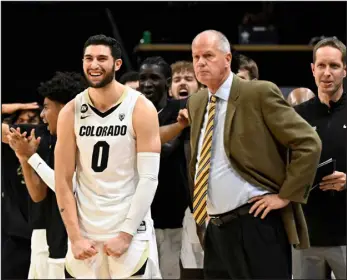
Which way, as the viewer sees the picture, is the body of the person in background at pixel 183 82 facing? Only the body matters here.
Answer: toward the camera

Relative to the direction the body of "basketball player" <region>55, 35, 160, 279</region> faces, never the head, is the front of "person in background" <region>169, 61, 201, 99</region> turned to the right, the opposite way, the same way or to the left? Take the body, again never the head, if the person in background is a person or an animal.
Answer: the same way

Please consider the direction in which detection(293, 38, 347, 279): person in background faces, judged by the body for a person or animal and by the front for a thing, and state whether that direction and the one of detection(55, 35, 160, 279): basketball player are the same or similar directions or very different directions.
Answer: same or similar directions

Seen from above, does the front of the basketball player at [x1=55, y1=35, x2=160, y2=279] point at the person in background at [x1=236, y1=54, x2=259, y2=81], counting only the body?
no

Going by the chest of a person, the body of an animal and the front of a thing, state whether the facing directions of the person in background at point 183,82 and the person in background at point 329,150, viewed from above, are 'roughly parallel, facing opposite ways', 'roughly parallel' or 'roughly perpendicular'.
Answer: roughly parallel

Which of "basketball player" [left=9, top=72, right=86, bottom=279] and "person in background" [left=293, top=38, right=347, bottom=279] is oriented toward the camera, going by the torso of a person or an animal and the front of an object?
the person in background

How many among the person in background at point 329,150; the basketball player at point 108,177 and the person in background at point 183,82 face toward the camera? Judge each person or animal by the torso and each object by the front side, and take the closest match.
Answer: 3

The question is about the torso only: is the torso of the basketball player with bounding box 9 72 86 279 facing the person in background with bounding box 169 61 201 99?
no

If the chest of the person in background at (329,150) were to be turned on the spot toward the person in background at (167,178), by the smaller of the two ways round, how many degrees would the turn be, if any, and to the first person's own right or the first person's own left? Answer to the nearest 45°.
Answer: approximately 90° to the first person's own right

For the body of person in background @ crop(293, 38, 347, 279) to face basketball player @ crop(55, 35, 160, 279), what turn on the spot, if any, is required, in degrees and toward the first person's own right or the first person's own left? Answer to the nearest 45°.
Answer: approximately 45° to the first person's own right

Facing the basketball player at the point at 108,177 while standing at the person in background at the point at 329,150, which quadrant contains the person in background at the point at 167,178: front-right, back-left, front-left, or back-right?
front-right

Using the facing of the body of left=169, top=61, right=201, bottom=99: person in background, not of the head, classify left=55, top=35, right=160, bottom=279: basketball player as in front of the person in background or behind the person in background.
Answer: in front

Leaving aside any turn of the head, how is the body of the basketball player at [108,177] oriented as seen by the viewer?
toward the camera
